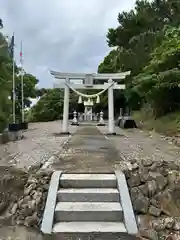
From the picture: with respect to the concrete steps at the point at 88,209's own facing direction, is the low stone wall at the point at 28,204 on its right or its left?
on its right

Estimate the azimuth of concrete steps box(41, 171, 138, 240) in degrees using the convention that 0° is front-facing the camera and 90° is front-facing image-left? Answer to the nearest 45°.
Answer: approximately 0°

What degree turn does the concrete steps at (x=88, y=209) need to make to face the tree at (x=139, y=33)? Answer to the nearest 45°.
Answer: approximately 180°

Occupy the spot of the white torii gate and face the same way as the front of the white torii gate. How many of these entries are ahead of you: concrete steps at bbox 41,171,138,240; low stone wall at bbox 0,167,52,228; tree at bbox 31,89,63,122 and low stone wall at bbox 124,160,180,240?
3

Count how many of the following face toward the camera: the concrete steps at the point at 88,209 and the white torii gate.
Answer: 2

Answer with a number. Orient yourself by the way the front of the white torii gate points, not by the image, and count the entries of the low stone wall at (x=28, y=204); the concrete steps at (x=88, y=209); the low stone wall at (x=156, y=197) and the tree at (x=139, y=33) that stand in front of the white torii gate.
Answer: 3
